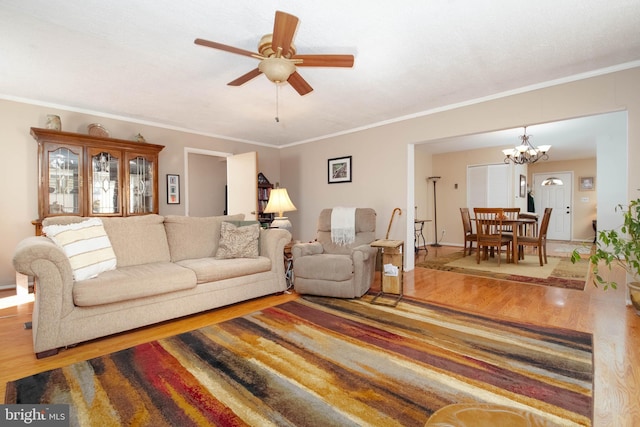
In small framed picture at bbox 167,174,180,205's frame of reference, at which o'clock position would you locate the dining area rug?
The dining area rug is roughly at 10 o'clock from the small framed picture.

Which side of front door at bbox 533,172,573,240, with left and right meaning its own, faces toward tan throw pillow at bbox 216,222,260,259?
front

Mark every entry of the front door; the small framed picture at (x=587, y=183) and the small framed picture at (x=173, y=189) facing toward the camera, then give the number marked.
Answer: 3

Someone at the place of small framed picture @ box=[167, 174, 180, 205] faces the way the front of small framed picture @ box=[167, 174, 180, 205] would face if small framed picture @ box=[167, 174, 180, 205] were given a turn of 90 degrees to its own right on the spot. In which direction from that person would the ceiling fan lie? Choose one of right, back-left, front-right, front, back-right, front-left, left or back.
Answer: left

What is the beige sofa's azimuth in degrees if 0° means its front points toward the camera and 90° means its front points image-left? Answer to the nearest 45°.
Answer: approximately 315°

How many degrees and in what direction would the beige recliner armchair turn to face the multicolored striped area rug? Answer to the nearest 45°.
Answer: approximately 45° to its left

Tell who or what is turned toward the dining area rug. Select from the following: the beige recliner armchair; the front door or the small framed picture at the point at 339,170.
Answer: the front door

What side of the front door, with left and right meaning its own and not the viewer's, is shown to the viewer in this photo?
front

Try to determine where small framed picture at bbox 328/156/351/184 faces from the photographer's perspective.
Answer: facing the viewer and to the left of the viewer

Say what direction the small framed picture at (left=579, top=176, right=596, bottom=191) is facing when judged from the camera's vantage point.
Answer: facing the viewer

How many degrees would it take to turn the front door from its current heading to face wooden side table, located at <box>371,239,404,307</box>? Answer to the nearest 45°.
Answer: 0° — it already faces it

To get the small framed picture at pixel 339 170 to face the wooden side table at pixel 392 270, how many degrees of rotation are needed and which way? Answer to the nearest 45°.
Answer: approximately 45° to its left

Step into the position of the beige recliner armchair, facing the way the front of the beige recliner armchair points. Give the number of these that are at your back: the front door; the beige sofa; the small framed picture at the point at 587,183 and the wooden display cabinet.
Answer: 2

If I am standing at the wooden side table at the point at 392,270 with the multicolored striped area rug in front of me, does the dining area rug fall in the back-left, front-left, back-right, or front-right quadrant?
back-left

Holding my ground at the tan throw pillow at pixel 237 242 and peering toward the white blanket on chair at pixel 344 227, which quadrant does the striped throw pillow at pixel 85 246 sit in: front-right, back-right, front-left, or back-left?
back-right

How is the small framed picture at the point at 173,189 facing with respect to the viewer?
toward the camera
